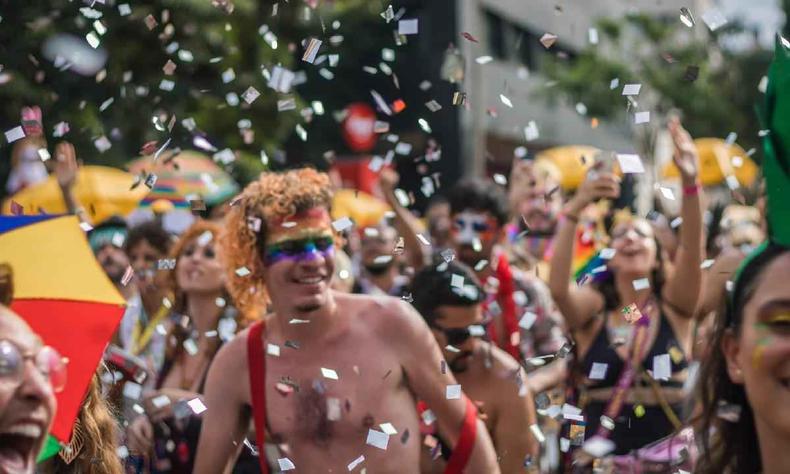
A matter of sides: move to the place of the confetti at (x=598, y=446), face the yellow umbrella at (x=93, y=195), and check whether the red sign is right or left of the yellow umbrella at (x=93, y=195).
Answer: right

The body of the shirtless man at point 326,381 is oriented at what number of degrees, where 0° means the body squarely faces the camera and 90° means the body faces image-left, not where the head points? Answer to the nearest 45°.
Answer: approximately 0°

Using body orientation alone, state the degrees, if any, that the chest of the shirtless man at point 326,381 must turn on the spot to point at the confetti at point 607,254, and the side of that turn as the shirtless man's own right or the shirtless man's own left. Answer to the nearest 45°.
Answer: approximately 135° to the shirtless man's own left

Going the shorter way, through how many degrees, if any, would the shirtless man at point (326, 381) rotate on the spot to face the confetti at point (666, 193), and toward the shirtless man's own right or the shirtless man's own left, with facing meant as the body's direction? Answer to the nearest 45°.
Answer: approximately 90° to the shirtless man's own left

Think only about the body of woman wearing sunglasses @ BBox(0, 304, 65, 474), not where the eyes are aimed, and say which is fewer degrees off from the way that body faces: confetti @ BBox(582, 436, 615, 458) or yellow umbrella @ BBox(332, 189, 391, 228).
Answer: the confetti

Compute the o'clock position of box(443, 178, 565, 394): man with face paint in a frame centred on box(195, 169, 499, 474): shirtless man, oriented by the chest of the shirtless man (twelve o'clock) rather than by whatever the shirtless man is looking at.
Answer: The man with face paint is roughly at 7 o'clock from the shirtless man.

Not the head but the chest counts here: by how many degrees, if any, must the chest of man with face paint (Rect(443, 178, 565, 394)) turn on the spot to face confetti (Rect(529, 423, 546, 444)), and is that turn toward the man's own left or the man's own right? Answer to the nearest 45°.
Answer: approximately 45° to the man's own left
